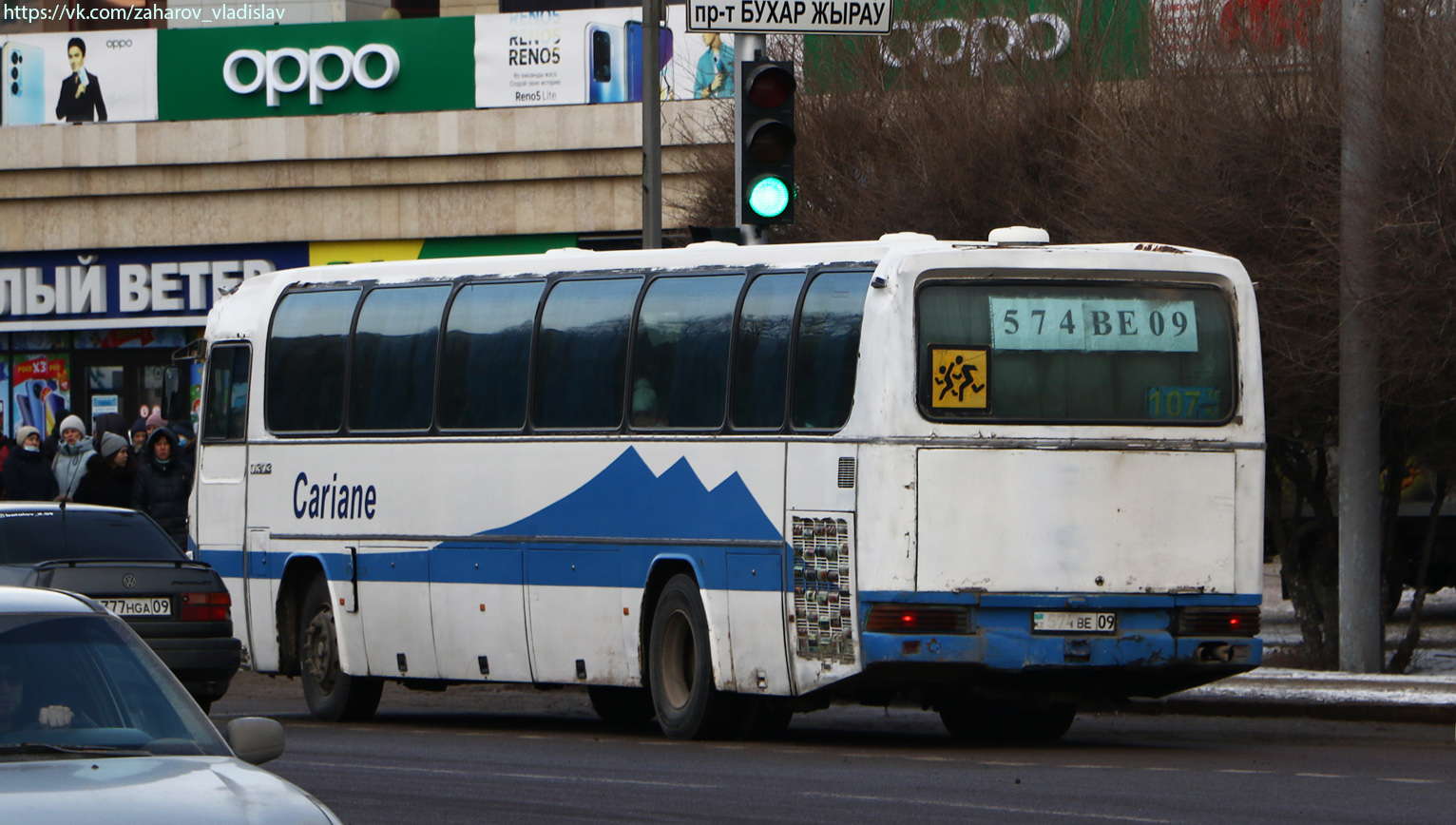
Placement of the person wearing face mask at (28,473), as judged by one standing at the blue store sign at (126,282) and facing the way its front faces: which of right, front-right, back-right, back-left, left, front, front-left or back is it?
front

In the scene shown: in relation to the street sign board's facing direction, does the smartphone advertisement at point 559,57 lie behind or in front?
behind

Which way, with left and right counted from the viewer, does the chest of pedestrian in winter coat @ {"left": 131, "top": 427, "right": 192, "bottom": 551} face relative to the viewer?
facing the viewer

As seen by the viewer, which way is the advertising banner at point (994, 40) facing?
toward the camera

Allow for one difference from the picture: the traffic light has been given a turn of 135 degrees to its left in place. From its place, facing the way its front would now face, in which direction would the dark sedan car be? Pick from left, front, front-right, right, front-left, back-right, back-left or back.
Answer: back-left

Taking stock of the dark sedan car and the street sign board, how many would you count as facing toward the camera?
1

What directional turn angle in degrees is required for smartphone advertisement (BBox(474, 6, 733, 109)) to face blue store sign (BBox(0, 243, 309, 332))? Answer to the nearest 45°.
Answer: approximately 90° to its right

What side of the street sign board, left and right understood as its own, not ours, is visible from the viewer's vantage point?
front

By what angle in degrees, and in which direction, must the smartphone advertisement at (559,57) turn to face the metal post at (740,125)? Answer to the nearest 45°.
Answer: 0° — it already faces it

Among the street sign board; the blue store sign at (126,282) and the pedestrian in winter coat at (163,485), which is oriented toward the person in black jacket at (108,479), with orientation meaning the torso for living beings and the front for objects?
the blue store sign

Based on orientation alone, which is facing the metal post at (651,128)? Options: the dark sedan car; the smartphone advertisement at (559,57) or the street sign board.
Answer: the smartphone advertisement

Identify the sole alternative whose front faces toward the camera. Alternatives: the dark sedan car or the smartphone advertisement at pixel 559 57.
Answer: the smartphone advertisement

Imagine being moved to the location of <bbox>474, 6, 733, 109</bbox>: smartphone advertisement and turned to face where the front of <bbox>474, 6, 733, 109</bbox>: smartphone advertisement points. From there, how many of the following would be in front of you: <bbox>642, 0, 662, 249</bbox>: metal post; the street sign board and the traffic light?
3

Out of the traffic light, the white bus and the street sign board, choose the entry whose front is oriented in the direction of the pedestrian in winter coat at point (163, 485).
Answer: the white bus

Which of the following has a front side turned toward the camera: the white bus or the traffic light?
the traffic light
